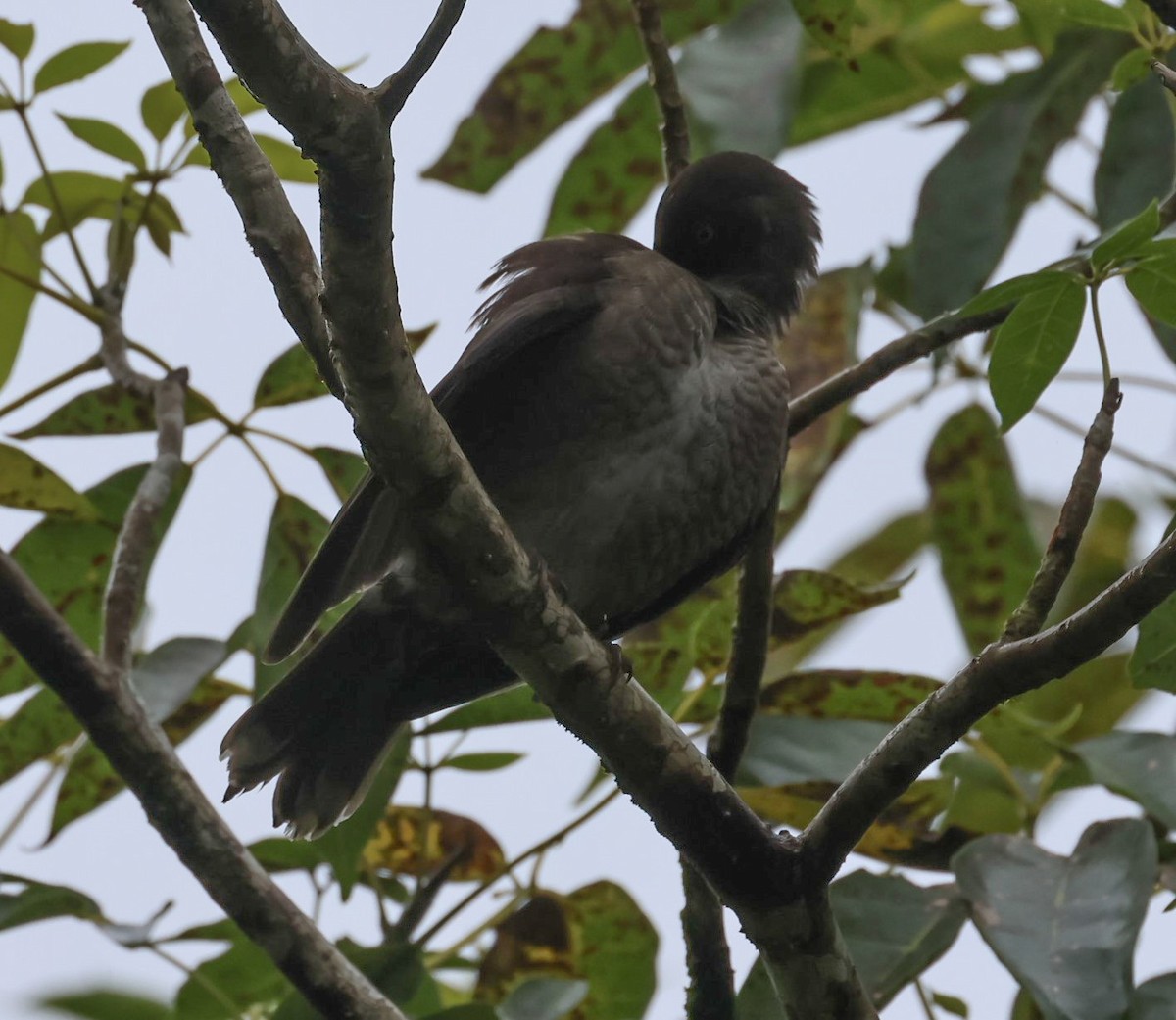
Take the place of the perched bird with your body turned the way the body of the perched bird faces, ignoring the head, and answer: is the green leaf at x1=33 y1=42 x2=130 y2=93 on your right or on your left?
on your right

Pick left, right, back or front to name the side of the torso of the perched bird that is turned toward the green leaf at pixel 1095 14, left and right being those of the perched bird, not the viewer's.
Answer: front

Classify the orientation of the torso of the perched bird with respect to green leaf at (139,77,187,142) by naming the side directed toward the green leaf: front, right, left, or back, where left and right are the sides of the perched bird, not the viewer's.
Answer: back
